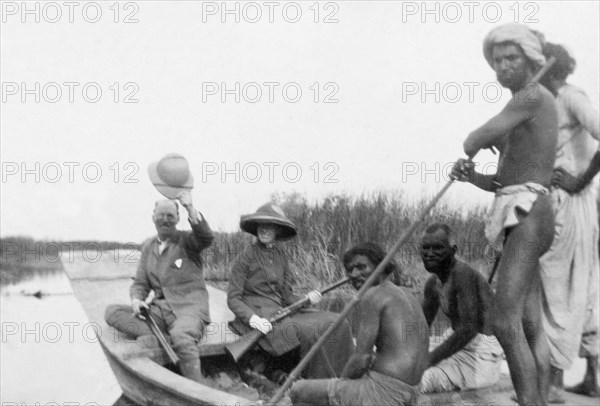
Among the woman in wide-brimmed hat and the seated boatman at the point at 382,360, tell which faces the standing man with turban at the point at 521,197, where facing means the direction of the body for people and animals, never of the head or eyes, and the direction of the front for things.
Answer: the woman in wide-brimmed hat

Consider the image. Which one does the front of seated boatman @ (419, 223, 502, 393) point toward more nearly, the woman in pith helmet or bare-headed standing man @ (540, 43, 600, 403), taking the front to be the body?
the woman in pith helmet

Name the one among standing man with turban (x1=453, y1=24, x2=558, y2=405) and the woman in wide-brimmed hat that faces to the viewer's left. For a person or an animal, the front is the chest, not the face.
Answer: the standing man with turban

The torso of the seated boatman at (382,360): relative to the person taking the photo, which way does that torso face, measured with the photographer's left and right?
facing to the left of the viewer

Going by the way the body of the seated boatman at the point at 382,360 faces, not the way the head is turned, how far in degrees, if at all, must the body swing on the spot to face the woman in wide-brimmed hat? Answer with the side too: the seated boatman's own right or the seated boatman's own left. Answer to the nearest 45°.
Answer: approximately 45° to the seated boatman's own right

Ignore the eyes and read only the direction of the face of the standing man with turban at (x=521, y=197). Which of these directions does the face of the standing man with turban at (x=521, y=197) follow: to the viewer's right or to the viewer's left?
to the viewer's left

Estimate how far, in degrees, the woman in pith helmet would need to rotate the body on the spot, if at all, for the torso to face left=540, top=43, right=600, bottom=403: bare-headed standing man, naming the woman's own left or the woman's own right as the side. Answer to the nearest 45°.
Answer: approximately 45° to the woman's own left

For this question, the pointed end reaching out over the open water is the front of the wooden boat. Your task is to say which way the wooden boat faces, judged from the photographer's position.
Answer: facing away from the viewer and to the left of the viewer

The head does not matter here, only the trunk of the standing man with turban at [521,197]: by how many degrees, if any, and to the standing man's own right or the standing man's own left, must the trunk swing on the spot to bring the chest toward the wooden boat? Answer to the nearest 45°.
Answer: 0° — they already face it

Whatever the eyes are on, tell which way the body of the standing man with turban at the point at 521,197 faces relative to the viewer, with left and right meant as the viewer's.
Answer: facing to the left of the viewer
